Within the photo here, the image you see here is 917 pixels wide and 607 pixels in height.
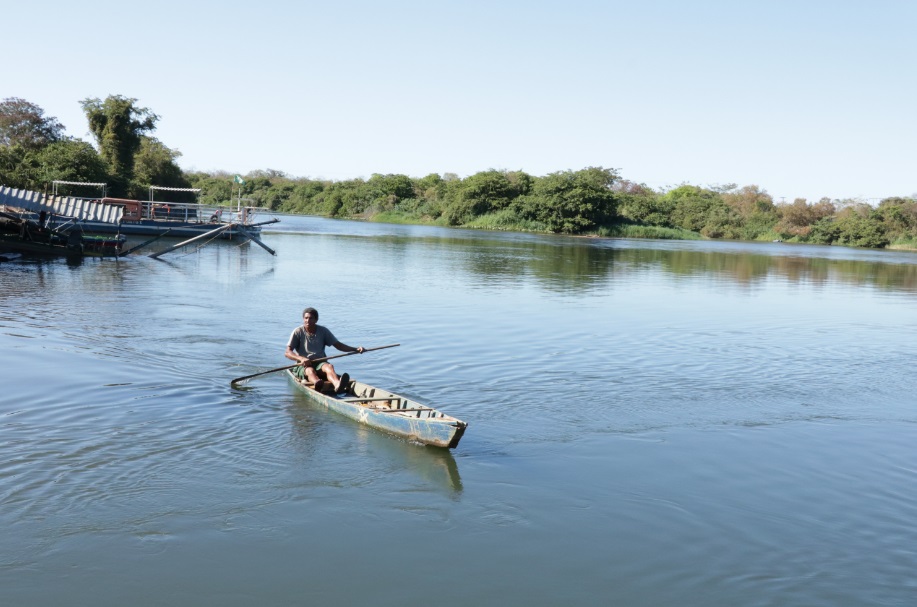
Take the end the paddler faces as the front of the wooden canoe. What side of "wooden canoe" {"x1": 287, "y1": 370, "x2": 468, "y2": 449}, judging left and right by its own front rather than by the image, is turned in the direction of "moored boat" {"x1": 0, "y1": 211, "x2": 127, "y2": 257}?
back

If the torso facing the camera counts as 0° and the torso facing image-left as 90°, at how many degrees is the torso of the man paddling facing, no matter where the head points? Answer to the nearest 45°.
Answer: approximately 315°

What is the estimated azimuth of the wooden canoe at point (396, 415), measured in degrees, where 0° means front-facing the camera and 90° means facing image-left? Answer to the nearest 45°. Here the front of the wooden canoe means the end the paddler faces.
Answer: approximately 315°

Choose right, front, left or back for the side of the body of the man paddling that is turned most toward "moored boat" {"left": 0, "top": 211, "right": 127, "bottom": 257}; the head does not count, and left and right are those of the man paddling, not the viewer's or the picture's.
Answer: back
